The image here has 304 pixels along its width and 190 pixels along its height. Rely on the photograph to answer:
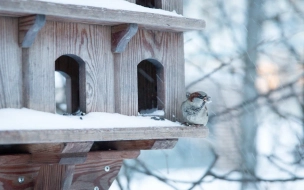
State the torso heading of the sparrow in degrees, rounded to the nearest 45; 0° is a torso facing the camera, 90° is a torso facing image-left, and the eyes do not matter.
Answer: approximately 315°
